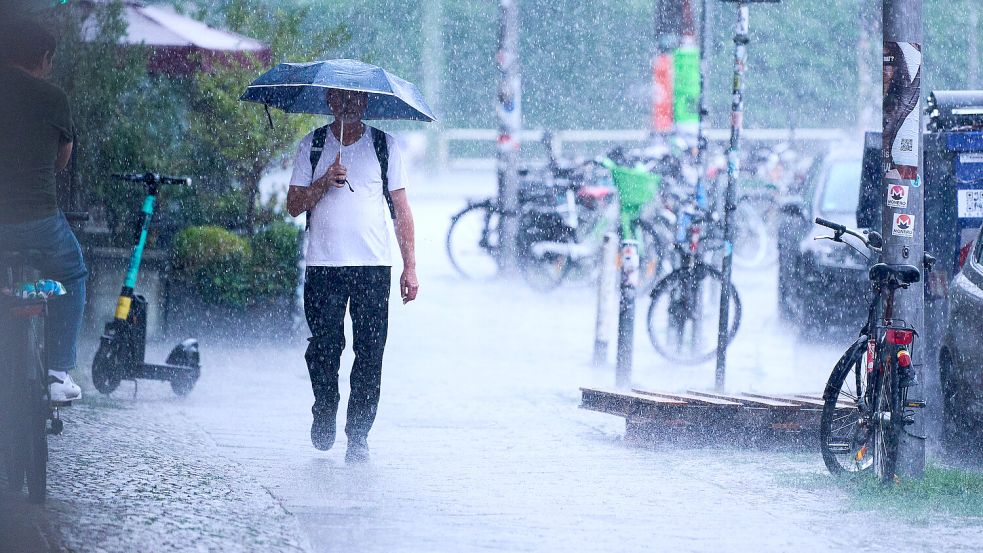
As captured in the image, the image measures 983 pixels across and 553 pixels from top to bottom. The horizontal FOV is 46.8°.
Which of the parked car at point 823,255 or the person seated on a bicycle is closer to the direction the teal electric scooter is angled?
the person seated on a bicycle

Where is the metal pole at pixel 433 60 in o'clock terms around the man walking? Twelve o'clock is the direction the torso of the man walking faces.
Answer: The metal pole is roughly at 6 o'clock from the man walking.

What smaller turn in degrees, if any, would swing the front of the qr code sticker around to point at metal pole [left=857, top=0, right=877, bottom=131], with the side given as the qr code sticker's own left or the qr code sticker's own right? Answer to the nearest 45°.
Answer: approximately 180°

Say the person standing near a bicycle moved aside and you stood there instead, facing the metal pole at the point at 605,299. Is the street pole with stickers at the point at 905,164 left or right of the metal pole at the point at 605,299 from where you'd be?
right

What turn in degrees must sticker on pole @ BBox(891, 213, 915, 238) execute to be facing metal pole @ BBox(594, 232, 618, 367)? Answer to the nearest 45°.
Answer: approximately 135° to its right

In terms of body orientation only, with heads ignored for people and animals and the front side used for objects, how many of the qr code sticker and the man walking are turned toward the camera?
2

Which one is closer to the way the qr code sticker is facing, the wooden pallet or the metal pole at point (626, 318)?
the wooden pallet

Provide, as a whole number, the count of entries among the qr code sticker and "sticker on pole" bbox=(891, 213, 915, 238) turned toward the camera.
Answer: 2

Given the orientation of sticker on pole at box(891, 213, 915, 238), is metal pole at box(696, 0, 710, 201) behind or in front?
behind

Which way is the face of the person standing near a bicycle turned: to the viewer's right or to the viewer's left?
to the viewer's right

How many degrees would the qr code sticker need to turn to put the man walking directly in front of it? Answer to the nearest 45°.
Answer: approximately 45° to its right

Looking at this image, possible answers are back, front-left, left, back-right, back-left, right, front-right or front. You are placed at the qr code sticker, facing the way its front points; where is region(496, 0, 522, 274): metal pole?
back-right

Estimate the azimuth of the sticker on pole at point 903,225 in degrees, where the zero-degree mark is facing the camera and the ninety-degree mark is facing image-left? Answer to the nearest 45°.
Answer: approximately 0°

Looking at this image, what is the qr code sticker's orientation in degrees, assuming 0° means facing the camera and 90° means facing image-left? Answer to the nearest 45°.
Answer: approximately 0°
